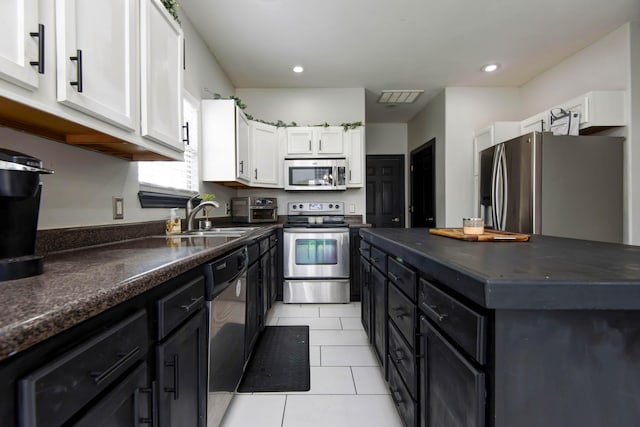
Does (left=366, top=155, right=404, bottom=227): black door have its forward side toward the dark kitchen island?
yes

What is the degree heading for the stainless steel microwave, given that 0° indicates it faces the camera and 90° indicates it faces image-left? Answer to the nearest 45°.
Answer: approximately 0°

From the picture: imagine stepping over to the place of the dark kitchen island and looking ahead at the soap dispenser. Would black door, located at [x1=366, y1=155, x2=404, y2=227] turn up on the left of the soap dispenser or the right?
right

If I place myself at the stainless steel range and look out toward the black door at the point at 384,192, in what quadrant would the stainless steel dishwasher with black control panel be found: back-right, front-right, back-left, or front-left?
back-right

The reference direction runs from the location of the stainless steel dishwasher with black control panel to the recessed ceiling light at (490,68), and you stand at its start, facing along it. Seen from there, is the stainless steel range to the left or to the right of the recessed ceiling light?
left

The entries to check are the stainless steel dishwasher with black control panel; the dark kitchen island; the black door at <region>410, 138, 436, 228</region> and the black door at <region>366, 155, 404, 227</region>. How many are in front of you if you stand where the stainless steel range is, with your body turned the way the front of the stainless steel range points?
2

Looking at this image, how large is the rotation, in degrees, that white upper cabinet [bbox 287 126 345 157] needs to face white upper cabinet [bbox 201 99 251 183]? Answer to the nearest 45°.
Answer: approximately 45° to its right
